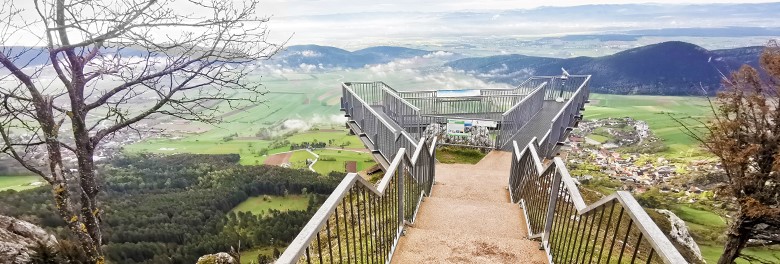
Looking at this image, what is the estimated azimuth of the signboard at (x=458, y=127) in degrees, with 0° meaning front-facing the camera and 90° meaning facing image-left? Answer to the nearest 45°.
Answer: approximately 0°

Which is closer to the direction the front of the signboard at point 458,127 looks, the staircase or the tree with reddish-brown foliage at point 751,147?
the staircase

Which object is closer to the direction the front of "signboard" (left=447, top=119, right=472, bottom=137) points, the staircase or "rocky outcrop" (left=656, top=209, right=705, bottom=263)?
the staircase

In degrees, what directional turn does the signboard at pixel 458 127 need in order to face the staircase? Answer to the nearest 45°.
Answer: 0° — it already faces it

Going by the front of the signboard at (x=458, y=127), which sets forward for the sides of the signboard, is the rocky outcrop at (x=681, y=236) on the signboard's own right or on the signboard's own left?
on the signboard's own left
